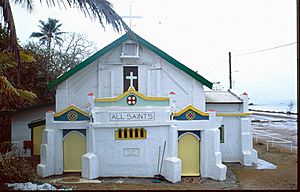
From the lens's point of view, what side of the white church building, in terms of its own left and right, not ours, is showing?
front
